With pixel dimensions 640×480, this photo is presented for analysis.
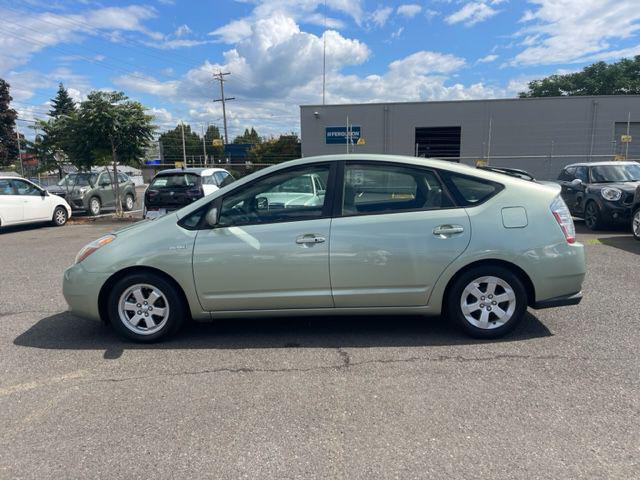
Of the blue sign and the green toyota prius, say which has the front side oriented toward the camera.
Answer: the blue sign

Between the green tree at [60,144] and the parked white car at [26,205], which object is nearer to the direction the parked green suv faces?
the parked white car

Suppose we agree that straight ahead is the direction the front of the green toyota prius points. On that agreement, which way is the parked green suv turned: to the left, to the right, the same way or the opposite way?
to the left

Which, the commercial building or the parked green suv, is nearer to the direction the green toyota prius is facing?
the parked green suv

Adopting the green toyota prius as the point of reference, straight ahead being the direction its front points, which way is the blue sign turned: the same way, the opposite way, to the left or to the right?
to the left

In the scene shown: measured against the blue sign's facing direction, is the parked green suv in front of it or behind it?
in front

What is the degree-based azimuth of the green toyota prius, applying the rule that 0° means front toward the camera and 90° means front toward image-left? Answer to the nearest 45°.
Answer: approximately 90°

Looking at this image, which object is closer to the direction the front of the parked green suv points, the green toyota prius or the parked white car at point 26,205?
the parked white car

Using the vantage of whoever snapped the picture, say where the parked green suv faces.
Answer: facing the viewer and to the left of the viewer

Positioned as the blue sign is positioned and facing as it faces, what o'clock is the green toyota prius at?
The green toyota prius is roughly at 12 o'clock from the blue sign.

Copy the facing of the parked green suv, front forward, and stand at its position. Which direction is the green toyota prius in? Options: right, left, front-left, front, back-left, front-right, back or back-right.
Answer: front-left

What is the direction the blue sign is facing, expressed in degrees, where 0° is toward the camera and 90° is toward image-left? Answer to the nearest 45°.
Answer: approximately 0°

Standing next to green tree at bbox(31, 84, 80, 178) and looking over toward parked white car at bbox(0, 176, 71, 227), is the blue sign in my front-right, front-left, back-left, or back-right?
front-left

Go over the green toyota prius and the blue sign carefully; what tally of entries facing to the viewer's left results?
1
